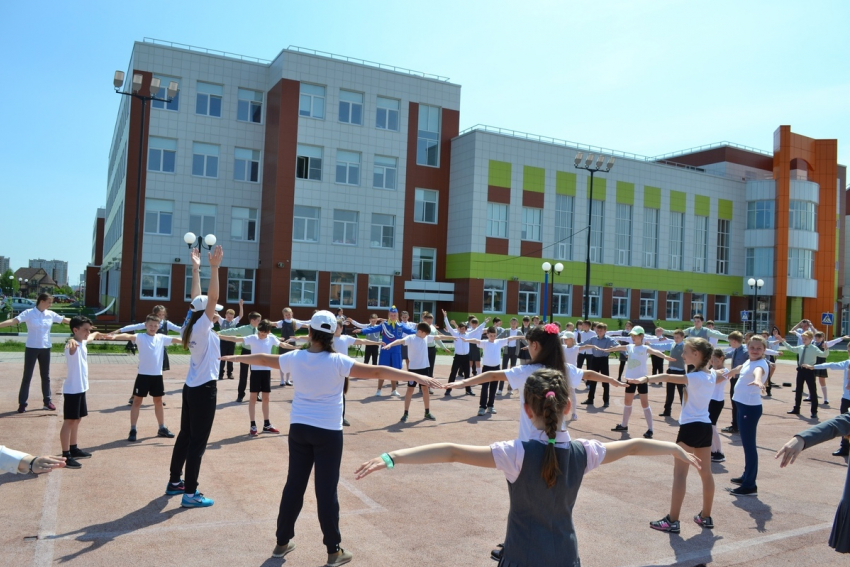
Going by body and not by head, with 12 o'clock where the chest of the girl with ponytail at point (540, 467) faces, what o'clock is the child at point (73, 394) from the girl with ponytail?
The child is roughly at 10 o'clock from the girl with ponytail.

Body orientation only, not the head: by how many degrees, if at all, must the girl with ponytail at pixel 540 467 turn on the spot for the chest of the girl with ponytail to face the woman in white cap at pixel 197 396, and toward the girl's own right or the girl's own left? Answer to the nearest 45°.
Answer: approximately 45° to the girl's own left

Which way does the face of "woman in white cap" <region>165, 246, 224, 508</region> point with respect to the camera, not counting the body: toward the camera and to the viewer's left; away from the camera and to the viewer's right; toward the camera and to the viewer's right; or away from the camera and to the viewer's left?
away from the camera and to the viewer's right

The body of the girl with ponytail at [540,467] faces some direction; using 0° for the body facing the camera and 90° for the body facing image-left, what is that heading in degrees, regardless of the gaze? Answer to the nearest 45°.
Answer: approximately 180°

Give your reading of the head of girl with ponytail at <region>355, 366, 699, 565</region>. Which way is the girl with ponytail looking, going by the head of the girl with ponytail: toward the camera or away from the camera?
away from the camera

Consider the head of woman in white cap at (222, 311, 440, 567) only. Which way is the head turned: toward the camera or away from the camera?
away from the camera

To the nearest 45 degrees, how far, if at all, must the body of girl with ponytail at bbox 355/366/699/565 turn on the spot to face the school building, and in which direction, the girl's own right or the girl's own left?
0° — they already face it

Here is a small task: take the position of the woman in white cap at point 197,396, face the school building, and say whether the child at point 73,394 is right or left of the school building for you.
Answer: left
